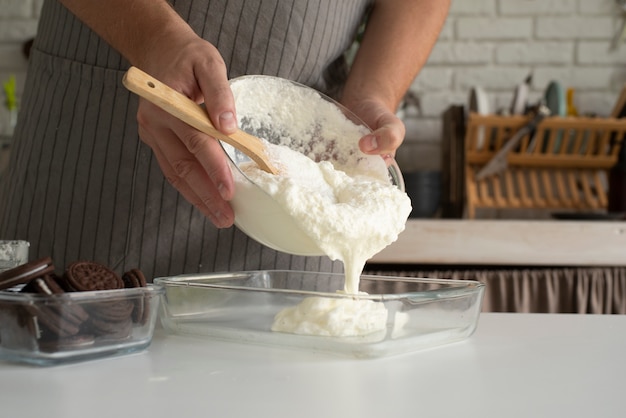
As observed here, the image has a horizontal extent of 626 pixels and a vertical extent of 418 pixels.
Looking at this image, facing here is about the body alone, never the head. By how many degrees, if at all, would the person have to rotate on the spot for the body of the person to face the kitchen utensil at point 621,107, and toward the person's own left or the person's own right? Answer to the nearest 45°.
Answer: approximately 90° to the person's own left

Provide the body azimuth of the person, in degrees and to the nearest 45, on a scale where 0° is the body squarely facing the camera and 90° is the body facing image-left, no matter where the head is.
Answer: approximately 315°

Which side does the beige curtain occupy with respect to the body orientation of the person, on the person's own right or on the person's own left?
on the person's own left

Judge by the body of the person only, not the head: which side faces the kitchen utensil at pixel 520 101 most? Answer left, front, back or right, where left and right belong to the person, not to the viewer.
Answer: left

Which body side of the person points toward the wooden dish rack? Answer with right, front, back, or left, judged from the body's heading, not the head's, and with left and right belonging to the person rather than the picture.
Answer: left
